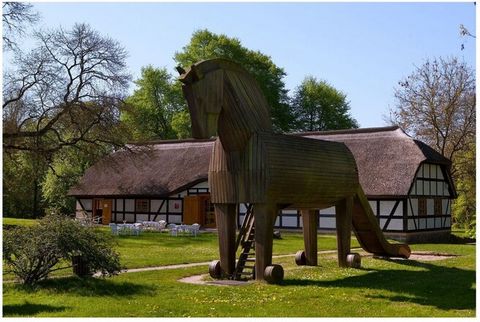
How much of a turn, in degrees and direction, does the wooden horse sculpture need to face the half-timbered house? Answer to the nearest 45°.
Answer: approximately 135° to its right

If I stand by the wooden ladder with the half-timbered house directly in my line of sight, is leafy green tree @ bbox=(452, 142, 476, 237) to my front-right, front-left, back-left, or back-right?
front-right

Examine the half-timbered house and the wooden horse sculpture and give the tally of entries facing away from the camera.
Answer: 0

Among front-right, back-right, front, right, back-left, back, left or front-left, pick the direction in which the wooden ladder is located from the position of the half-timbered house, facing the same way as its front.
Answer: front-left

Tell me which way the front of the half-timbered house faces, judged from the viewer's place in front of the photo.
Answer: facing the viewer and to the left of the viewer

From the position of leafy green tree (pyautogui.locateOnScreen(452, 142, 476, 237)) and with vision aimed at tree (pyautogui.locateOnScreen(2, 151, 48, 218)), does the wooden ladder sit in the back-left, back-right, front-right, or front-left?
front-left

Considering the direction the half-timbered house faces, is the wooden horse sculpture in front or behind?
in front
